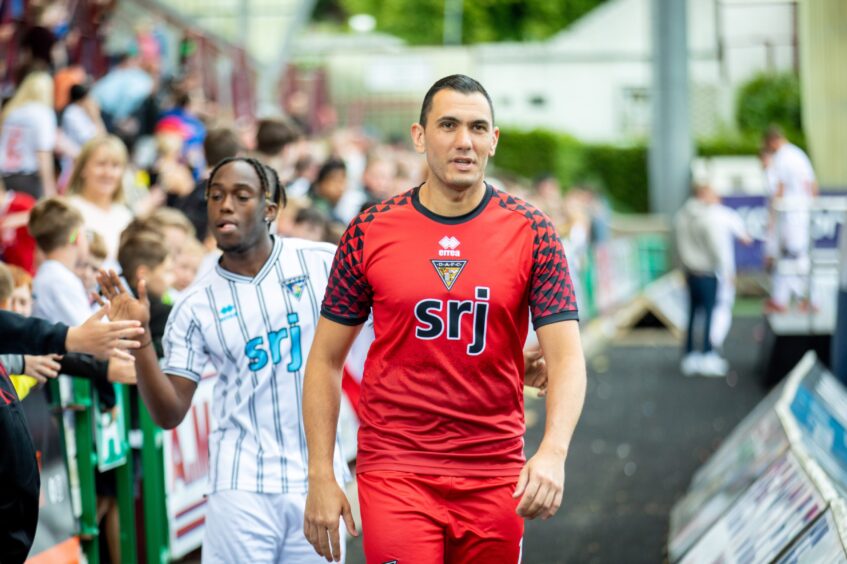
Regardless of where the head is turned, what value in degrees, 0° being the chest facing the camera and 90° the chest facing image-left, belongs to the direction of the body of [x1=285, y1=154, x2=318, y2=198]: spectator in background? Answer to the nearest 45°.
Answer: approximately 270°

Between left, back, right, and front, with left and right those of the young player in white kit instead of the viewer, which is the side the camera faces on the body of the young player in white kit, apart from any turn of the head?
front

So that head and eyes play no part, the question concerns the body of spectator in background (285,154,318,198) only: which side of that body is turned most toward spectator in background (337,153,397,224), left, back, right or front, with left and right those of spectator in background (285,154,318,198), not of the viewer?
front

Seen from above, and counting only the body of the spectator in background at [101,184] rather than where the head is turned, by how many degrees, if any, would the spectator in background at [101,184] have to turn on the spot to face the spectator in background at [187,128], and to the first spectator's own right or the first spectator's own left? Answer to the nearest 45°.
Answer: approximately 135° to the first spectator's own left

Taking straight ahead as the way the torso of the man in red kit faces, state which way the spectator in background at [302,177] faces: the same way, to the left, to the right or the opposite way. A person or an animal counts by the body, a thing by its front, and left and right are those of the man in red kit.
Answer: to the left

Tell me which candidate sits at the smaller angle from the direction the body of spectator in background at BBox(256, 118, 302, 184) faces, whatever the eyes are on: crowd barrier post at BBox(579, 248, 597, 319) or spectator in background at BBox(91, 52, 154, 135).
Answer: the crowd barrier post

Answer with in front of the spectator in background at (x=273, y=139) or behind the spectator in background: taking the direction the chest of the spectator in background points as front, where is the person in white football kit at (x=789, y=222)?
in front

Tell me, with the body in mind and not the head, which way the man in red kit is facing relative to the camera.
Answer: toward the camera

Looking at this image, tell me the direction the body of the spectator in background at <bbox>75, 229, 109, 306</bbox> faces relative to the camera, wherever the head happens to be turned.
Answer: to the viewer's right
